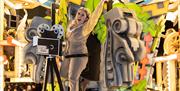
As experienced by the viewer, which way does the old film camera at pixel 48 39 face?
facing to the left of the viewer
